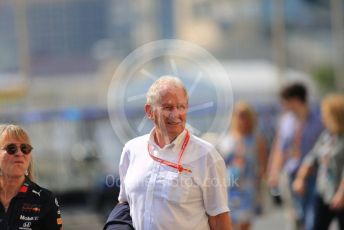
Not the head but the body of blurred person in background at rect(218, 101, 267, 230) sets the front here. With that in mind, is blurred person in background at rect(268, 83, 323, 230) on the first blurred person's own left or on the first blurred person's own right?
on the first blurred person's own left

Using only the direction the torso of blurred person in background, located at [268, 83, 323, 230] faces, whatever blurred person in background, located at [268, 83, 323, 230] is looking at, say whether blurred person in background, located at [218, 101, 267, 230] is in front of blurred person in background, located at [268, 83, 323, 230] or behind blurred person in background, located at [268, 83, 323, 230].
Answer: in front

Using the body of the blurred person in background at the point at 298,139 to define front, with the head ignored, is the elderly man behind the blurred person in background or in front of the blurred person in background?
in front

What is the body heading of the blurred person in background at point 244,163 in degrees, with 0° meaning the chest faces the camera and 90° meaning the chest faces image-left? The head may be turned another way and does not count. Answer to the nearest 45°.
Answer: approximately 0°

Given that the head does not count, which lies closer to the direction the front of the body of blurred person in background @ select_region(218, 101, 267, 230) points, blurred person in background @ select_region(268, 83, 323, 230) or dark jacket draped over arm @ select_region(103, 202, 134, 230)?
the dark jacket draped over arm

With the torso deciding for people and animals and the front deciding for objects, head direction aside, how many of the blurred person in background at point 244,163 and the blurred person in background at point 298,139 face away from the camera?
0

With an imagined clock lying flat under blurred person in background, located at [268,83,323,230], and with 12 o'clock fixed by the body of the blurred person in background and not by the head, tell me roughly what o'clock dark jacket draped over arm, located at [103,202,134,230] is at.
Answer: The dark jacket draped over arm is roughly at 11 o'clock from the blurred person in background.

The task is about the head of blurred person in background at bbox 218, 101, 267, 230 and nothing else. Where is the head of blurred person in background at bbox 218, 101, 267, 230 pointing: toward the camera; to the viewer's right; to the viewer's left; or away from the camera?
toward the camera

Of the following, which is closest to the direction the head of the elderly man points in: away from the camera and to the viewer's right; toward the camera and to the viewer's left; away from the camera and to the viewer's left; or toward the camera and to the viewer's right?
toward the camera and to the viewer's right
